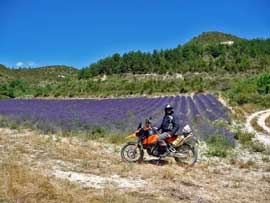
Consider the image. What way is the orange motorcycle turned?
to the viewer's left

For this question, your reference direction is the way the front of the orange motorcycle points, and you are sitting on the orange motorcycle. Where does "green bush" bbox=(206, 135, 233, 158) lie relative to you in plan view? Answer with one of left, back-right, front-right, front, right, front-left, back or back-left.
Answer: back-right
